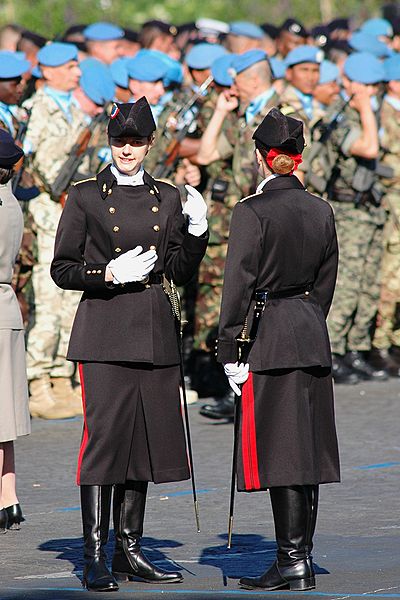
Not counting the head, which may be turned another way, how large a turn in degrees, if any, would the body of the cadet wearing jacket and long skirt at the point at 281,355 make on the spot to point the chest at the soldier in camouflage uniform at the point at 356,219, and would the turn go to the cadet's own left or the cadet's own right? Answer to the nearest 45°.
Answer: approximately 45° to the cadet's own right

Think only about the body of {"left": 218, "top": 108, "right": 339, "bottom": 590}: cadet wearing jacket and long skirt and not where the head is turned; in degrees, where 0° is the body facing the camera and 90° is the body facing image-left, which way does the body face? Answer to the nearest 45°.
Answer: approximately 135°

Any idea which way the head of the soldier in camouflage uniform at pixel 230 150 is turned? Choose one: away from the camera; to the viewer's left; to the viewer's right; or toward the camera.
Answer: to the viewer's left

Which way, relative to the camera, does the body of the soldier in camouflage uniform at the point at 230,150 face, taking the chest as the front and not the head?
to the viewer's left

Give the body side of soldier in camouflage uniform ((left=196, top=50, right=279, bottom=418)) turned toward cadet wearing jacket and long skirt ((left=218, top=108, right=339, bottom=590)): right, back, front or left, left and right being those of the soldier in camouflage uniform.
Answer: left
